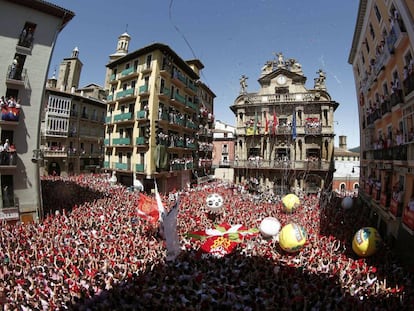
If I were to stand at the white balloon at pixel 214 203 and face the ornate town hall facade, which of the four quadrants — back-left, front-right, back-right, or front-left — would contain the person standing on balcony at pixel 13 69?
back-left

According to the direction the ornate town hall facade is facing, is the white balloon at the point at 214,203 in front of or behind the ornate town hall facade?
in front

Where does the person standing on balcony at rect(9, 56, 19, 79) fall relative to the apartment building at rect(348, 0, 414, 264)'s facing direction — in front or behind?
in front

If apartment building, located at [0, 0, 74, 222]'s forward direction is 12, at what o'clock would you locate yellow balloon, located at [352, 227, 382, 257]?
The yellow balloon is roughly at 12 o'clock from the apartment building.

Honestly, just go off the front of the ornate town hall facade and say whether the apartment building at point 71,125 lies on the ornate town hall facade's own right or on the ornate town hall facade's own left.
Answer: on the ornate town hall facade's own right

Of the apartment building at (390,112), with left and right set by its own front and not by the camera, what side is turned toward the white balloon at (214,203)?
front

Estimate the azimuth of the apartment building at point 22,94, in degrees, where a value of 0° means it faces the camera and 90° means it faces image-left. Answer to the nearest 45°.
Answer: approximately 315°

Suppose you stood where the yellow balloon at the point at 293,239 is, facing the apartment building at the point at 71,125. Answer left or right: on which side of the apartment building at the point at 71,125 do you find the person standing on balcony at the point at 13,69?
left

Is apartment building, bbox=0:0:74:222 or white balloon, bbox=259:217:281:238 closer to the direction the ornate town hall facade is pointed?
the white balloon

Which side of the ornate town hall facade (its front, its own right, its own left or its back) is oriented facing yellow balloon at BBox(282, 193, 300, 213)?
front

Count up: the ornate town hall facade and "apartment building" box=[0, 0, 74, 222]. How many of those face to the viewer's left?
0

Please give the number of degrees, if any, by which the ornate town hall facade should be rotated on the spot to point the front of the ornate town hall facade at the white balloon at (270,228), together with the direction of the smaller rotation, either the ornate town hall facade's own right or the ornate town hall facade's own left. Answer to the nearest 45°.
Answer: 0° — it already faces it

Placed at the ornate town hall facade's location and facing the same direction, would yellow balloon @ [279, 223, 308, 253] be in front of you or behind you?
in front

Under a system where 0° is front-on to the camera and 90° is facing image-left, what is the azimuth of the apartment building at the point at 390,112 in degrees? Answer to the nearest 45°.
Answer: approximately 45°

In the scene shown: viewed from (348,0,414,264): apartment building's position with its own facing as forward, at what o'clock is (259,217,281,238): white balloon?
The white balloon is roughly at 12 o'clock from the apartment building.
